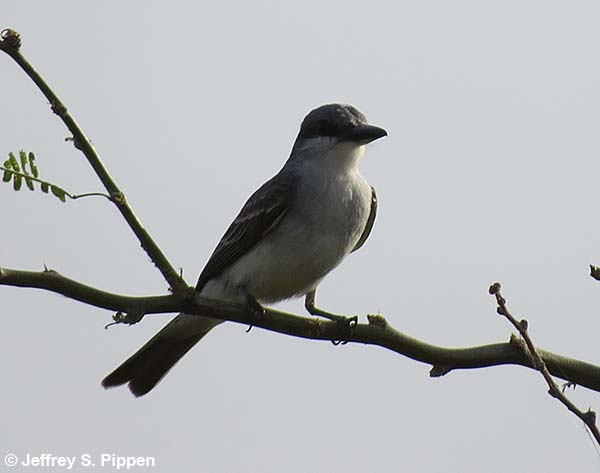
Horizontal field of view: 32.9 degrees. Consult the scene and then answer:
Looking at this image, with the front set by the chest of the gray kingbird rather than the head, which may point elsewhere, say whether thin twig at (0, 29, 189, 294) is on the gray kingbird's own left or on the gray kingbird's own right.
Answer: on the gray kingbird's own right

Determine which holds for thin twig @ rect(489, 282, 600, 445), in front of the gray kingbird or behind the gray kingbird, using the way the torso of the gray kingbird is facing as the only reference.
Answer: in front

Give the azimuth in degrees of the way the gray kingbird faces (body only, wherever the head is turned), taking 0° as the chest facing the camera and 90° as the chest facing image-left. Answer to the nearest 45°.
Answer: approximately 315°
